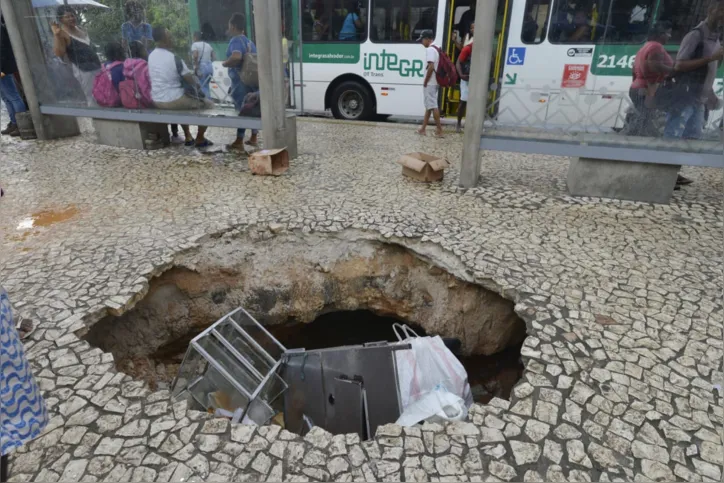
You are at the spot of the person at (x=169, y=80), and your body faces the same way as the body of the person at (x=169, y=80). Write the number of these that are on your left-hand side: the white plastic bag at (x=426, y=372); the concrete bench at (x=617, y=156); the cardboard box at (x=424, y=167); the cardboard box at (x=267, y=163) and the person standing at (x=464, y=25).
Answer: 0

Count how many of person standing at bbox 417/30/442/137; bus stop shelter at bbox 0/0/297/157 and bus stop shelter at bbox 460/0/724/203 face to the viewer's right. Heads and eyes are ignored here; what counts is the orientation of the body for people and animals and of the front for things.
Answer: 0

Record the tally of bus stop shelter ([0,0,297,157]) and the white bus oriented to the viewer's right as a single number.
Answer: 1

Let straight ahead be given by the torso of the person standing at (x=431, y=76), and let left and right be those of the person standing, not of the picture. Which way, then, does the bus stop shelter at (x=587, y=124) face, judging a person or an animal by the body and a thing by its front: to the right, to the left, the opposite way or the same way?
to the right

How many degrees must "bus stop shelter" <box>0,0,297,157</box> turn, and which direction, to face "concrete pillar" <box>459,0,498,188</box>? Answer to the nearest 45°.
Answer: approximately 135° to its right

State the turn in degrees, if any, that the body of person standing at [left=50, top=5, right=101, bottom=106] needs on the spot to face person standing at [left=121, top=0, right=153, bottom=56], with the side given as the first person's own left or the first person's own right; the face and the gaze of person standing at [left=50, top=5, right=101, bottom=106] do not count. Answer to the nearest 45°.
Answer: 0° — they already face them

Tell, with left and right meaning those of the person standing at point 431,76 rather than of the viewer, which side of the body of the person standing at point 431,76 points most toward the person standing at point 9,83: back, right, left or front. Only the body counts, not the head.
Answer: front

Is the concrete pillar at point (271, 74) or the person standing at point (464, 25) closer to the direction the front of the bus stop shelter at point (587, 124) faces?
the person standing

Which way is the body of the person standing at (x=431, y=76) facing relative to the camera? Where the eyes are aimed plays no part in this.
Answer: to the viewer's left

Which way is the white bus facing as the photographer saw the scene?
facing to the right of the viewer

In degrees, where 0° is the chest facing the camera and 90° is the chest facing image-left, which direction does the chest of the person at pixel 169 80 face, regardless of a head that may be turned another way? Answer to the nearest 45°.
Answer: approximately 225°

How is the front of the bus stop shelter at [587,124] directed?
away from the camera

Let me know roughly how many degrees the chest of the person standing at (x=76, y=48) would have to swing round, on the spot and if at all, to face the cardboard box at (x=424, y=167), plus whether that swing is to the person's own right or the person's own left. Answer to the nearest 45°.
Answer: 0° — they already face it

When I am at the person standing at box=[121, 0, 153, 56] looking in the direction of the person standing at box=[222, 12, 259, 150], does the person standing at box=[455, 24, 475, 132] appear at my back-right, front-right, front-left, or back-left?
front-left

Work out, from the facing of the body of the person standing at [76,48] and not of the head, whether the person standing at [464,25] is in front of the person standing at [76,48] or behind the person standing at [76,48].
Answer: in front

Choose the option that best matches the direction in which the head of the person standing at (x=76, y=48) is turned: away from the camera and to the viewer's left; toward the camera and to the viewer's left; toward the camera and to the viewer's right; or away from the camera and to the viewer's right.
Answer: toward the camera and to the viewer's right

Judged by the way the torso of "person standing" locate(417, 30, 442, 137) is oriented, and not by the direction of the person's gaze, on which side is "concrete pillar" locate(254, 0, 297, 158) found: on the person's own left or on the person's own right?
on the person's own left
